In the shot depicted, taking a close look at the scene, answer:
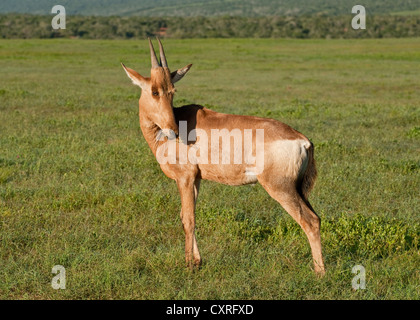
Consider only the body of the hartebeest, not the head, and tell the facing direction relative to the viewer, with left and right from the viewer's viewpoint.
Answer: facing to the left of the viewer
